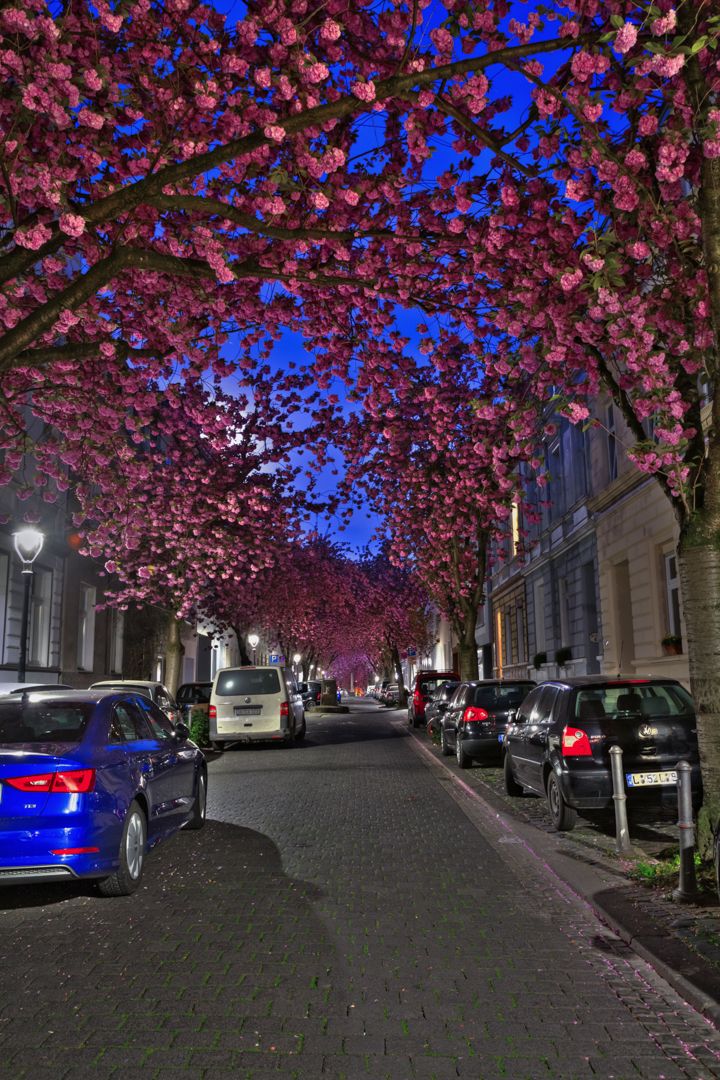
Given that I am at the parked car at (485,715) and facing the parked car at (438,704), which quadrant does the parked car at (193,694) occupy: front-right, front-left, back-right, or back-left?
front-left

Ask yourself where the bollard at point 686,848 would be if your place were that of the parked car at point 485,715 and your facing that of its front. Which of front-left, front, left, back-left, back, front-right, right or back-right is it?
back-left

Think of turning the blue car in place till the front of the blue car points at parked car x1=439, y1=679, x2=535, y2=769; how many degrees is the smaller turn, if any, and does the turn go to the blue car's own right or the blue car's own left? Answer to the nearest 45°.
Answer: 0° — it already faces it

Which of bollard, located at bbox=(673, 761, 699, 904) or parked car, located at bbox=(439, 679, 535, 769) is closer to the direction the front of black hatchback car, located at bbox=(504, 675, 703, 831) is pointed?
the parked car

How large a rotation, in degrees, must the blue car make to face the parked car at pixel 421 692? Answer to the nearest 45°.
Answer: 0° — it already faces it

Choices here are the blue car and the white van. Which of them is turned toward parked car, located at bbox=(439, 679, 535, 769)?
the blue car

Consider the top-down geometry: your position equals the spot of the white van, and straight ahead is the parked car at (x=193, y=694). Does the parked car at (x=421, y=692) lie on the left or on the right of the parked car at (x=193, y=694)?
right

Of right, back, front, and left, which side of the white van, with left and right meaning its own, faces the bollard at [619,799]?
back

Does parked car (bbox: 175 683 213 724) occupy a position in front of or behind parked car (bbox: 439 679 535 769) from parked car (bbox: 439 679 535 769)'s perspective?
in front

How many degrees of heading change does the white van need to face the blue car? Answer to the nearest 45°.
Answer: approximately 180°

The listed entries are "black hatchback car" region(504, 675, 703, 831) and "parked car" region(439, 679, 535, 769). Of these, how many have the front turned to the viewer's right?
0

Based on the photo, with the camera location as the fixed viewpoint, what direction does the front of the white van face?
facing away from the viewer

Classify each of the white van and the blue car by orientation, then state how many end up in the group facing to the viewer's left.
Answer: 0

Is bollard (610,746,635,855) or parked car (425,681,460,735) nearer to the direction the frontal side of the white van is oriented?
the parked car

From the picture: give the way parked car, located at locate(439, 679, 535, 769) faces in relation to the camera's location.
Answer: facing away from the viewer and to the left of the viewer

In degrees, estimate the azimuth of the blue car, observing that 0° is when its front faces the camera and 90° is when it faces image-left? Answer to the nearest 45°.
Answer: approximately 225°

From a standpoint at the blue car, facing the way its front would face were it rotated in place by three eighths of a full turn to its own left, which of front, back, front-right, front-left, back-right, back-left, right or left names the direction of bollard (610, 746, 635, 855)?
back

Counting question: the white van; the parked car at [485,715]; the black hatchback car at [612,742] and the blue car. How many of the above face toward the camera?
0

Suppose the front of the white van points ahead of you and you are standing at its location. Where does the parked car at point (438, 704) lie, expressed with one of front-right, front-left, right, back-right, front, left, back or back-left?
right

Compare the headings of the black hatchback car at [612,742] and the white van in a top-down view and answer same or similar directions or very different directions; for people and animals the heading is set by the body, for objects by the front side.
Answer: same or similar directions
